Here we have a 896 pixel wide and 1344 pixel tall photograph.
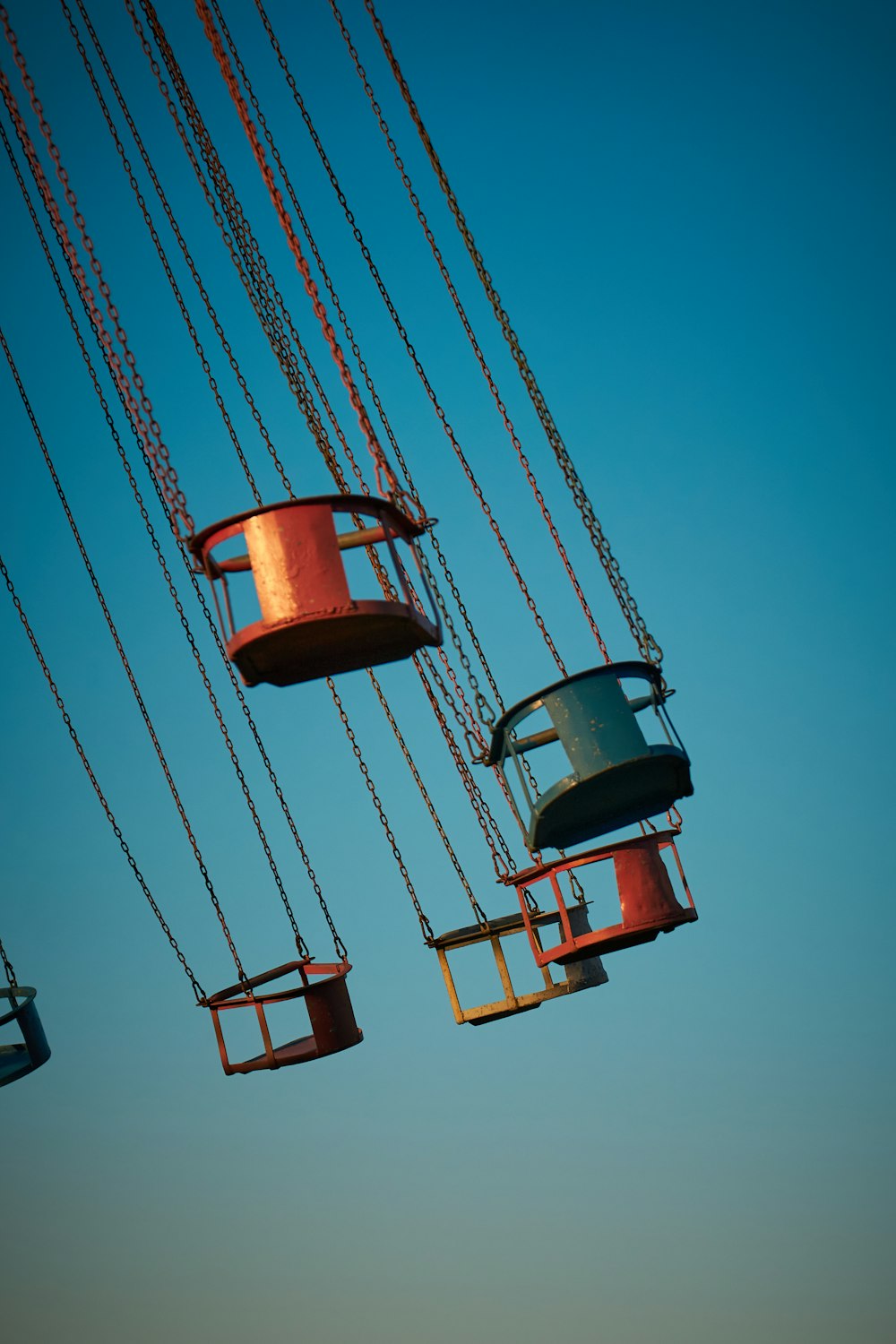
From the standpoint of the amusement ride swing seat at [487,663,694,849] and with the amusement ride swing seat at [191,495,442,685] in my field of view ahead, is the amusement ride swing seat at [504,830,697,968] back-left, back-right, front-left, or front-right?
back-right

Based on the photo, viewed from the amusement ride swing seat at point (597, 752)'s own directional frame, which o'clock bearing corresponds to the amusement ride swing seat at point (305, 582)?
the amusement ride swing seat at point (305, 582) is roughly at 7 o'clock from the amusement ride swing seat at point (597, 752).

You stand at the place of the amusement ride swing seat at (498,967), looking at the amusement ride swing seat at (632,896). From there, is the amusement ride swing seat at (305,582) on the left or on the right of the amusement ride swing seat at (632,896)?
right

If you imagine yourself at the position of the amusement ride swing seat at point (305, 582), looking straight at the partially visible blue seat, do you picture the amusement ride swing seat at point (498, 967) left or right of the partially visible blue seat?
right
